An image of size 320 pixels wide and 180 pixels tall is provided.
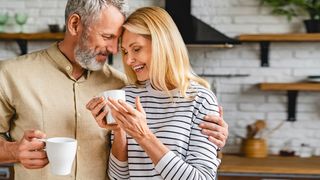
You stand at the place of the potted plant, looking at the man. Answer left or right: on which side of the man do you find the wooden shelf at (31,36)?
right

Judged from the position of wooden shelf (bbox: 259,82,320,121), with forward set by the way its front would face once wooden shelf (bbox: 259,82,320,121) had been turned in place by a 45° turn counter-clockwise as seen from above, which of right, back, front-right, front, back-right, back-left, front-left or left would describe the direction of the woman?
front-right

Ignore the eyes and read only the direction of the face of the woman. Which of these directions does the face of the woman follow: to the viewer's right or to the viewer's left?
to the viewer's left

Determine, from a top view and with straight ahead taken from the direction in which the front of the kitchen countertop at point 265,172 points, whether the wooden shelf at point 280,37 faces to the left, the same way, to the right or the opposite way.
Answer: the same way

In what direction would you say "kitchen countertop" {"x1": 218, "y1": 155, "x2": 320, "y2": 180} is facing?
toward the camera

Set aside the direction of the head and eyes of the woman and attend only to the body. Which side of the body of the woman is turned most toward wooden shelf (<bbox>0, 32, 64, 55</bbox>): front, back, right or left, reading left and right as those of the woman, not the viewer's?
right

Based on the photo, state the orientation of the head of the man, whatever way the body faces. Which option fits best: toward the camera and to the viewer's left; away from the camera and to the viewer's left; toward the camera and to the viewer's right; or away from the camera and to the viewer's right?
toward the camera and to the viewer's right

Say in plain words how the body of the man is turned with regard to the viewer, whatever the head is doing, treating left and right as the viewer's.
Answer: facing the viewer and to the right of the viewer

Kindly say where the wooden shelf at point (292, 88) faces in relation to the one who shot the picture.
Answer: facing the viewer

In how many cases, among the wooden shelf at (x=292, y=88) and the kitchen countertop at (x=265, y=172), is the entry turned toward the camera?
2

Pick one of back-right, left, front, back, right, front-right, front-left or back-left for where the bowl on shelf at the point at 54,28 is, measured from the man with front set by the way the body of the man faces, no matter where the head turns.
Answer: back-left

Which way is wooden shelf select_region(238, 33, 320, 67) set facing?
toward the camera

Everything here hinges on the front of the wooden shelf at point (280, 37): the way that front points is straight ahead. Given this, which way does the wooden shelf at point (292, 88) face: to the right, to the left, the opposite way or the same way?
the same way

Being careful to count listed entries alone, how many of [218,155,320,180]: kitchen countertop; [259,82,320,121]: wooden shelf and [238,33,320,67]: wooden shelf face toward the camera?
3
